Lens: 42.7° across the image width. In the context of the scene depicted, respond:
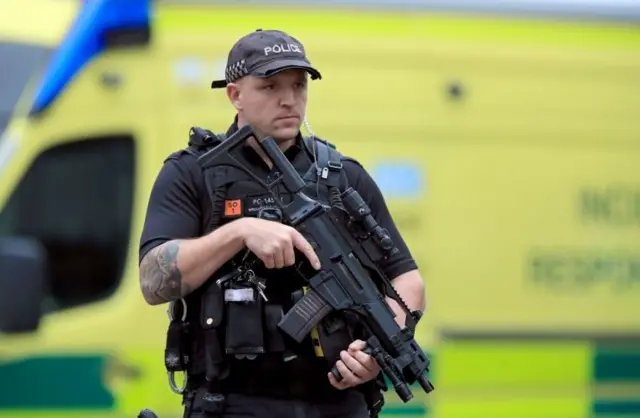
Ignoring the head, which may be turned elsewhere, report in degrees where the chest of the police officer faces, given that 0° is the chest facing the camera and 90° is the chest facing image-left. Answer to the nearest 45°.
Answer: approximately 315°
